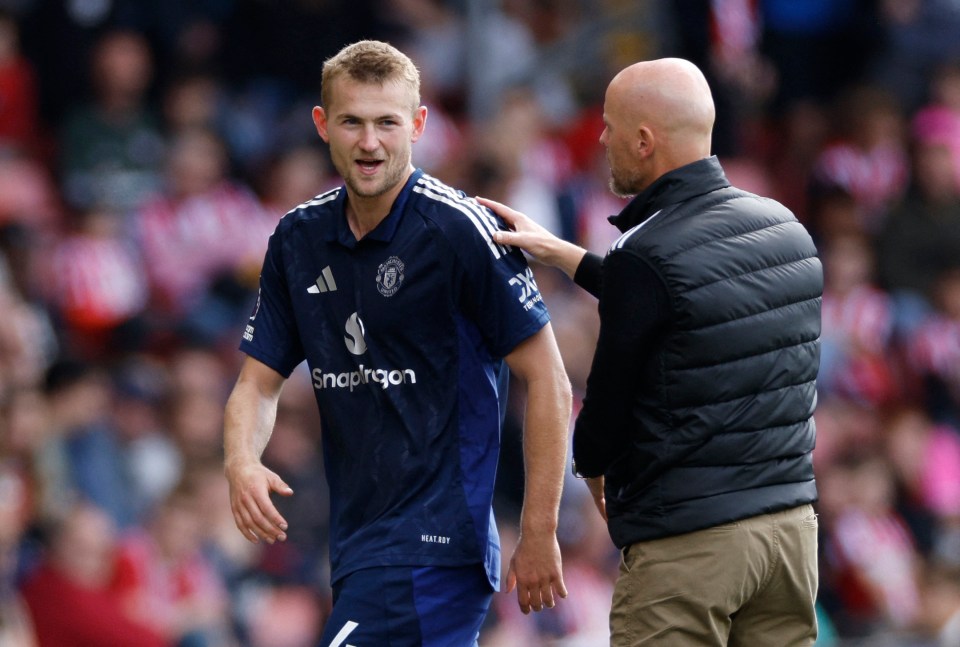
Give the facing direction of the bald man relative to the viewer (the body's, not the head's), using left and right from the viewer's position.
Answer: facing away from the viewer and to the left of the viewer

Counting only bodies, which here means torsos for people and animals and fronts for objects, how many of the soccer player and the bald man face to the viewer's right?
0

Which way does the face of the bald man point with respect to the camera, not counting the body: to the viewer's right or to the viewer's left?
to the viewer's left

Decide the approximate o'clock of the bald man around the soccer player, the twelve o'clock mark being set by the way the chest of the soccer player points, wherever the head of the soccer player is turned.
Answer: The bald man is roughly at 8 o'clock from the soccer player.

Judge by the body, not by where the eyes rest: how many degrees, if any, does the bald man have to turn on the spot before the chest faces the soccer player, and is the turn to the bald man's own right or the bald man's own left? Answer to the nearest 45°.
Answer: approximately 45° to the bald man's own left
